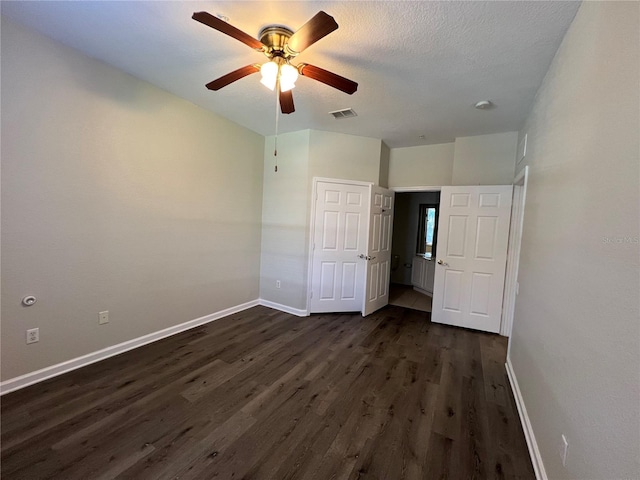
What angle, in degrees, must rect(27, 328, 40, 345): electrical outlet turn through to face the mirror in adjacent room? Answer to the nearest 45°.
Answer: approximately 45° to its left

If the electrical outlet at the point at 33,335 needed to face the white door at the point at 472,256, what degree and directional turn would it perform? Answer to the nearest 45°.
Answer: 0° — it already faces it

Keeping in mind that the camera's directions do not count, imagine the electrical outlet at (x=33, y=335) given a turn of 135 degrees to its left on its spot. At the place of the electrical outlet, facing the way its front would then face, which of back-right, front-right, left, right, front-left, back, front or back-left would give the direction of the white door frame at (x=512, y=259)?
back-right

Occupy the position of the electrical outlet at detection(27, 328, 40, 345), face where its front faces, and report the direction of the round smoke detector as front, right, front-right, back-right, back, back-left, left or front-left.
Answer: front

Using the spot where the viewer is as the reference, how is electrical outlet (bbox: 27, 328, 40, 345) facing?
facing the viewer and to the right of the viewer

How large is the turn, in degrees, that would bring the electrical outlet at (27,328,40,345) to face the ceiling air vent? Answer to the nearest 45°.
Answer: approximately 45° to its left

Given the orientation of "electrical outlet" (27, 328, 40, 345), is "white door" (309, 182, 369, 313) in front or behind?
in front

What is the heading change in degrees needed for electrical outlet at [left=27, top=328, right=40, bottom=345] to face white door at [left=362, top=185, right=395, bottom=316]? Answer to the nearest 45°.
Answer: approximately 45° to its left
